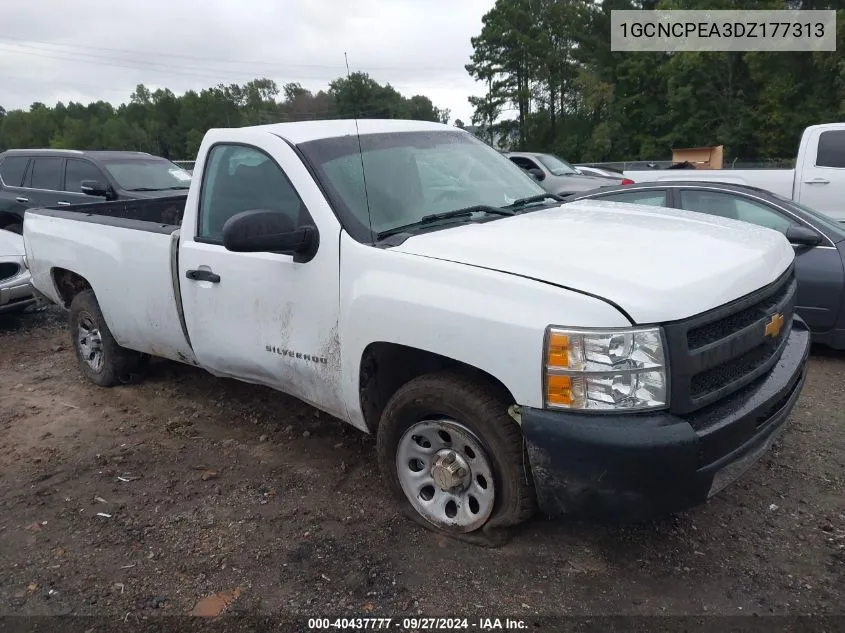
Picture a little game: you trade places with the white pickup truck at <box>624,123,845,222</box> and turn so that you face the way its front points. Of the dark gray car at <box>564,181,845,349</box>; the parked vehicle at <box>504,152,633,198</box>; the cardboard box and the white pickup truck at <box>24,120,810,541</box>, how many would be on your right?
2

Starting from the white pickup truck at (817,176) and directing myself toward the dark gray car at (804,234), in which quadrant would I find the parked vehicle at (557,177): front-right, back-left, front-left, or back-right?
back-right

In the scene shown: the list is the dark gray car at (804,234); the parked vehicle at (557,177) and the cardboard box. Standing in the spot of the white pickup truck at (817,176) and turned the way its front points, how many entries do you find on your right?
1

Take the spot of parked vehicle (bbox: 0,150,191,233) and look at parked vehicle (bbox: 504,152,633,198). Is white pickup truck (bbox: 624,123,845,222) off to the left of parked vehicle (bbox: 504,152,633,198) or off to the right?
right

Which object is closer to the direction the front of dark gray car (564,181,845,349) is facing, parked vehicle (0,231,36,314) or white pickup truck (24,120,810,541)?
the white pickup truck

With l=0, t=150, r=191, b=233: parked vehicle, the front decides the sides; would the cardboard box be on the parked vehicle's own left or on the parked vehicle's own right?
on the parked vehicle's own left

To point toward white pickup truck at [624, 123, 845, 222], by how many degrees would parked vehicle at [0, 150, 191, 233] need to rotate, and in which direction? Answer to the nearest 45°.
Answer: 0° — it already faces it

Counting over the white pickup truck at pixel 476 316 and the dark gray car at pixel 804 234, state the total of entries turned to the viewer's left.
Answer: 0

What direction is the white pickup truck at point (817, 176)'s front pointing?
to the viewer's right
